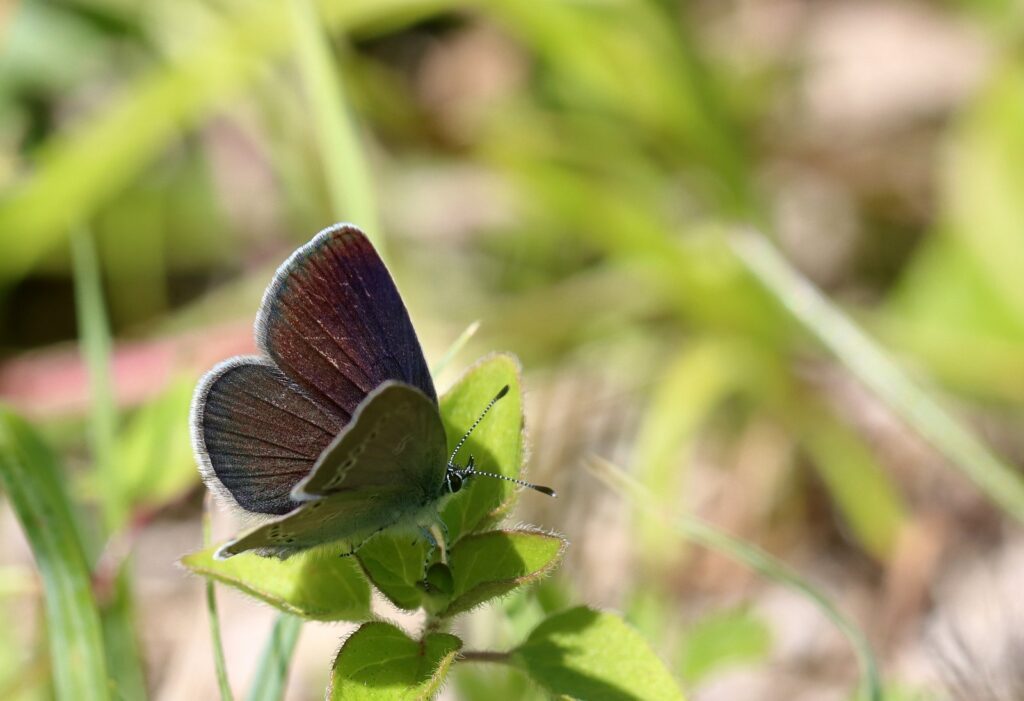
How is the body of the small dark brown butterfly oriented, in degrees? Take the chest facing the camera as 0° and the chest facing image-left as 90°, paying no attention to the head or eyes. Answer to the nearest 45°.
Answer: approximately 270°

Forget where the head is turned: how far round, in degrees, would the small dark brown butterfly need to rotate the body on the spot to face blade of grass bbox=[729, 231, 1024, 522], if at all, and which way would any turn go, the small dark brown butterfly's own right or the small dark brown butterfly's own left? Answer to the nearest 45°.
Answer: approximately 45° to the small dark brown butterfly's own left

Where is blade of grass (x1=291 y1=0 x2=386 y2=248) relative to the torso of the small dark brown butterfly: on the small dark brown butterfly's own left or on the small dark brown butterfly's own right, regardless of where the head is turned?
on the small dark brown butterfly's own left

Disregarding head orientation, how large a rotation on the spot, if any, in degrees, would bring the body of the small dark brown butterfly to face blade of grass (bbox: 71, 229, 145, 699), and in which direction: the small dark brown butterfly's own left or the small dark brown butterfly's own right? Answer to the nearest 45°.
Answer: approximately 135° to the small dark brown butterfly's own left

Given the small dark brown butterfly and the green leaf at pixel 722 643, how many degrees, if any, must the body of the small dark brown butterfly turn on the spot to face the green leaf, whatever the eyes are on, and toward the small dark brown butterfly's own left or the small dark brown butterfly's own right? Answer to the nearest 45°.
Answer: approximately 45° to the small dark brown butterfly's own left
